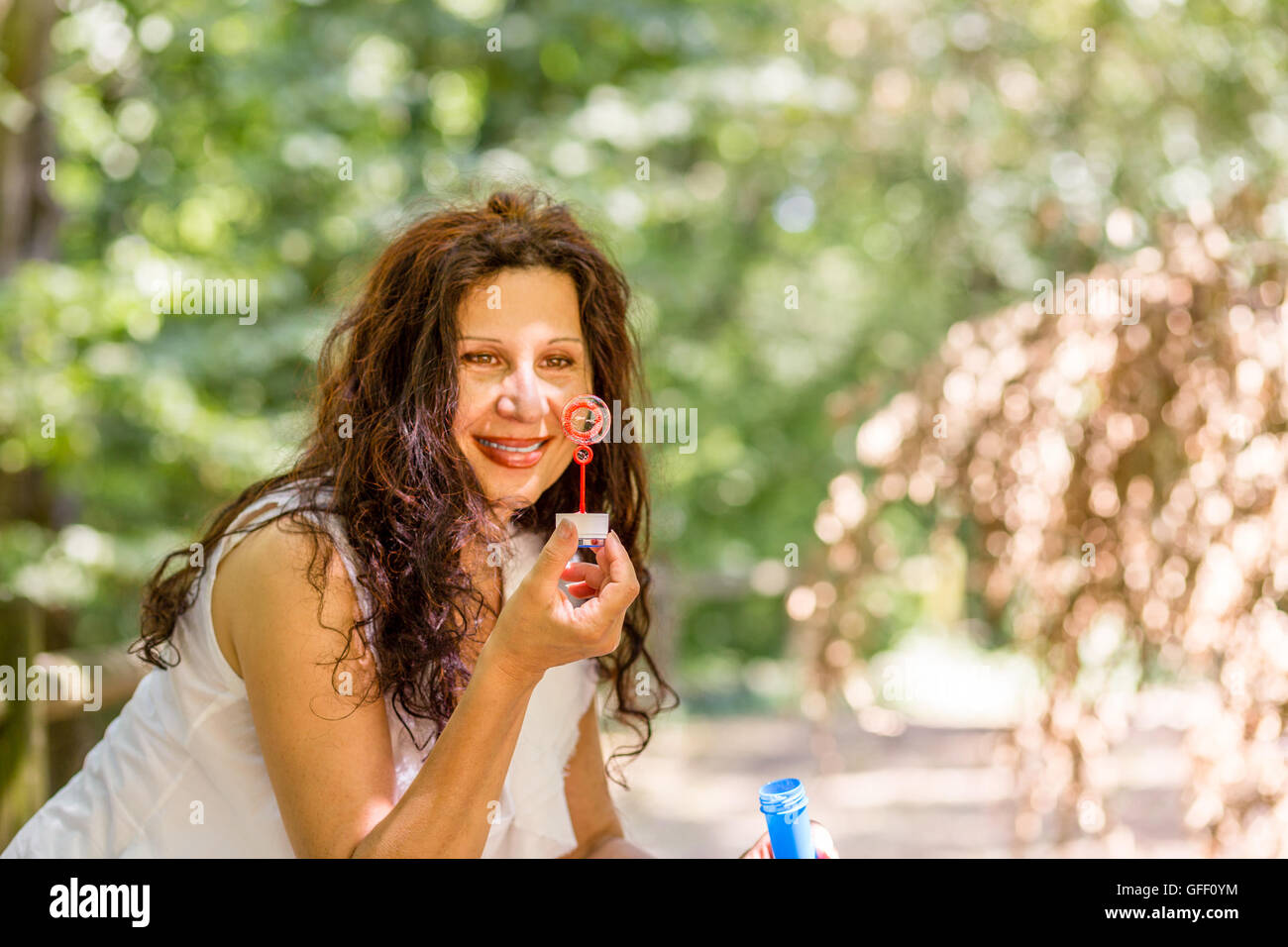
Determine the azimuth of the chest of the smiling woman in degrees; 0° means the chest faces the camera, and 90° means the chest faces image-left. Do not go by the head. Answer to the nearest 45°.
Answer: approximately 315°

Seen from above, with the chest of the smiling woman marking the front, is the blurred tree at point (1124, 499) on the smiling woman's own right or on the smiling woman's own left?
on the smiling woman's own left

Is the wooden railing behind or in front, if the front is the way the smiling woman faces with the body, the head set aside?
behind
